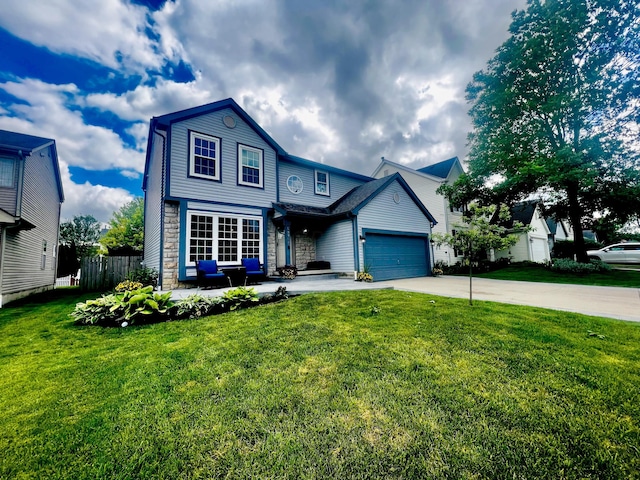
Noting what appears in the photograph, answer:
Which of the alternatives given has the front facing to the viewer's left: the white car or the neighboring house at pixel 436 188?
the white car

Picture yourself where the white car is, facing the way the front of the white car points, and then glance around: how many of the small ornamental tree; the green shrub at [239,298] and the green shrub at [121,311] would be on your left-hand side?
3

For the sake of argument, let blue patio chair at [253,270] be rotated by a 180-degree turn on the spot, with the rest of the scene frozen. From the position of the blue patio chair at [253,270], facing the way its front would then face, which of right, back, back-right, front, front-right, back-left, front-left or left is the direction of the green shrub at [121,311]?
left

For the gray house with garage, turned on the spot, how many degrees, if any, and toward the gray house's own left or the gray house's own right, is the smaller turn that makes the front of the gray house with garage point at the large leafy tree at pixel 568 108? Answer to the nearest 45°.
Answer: approximately 45° to the gray house's own left

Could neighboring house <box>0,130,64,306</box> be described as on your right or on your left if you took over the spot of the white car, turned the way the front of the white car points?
on your left

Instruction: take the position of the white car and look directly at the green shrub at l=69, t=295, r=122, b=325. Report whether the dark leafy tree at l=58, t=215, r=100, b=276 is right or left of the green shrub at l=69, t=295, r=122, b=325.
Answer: right

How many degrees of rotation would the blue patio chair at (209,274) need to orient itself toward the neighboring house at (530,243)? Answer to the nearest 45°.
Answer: approximately 45° to its left

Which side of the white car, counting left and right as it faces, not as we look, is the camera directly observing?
left

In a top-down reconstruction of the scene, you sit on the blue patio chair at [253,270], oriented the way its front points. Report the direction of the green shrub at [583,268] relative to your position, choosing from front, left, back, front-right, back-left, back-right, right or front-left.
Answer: front-left

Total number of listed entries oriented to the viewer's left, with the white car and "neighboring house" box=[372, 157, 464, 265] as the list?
1

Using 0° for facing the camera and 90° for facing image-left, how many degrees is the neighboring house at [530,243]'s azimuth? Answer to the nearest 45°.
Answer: approximately 315°
